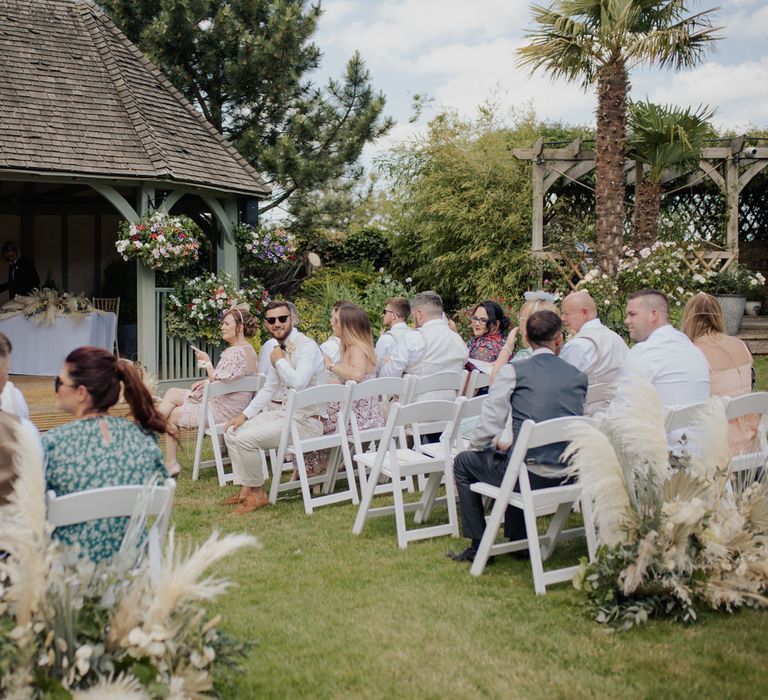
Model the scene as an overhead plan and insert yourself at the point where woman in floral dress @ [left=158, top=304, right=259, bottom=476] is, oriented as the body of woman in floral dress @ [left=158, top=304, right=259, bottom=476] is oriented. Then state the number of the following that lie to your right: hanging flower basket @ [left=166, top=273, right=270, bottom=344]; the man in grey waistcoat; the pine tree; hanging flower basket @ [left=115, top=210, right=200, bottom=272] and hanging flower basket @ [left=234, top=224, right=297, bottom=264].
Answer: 4

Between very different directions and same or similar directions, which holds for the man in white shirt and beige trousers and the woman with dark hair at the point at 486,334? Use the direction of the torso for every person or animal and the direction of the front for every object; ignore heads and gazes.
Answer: same or similar directions

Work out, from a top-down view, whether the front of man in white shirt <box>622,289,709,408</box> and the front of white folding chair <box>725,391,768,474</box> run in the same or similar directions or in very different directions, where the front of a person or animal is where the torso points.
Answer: same or similar directions

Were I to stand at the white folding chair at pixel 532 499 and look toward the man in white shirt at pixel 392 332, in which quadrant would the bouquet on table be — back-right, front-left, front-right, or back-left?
front-left

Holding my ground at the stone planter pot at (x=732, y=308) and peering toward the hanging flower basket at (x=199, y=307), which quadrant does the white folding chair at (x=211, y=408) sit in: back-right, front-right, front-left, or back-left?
front-left

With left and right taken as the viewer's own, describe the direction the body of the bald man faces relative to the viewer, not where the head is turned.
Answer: facing away from the viewer and to the left of the viewer

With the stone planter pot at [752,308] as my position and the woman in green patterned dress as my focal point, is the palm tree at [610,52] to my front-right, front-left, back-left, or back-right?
front-right

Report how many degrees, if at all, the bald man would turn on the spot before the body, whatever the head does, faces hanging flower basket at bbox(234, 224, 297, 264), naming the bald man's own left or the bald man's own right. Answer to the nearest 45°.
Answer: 0° — they already face it

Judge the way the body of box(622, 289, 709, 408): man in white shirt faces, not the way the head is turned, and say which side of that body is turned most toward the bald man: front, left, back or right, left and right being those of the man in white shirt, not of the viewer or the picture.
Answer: front

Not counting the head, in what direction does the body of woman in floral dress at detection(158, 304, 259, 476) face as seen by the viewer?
to the viewer's left

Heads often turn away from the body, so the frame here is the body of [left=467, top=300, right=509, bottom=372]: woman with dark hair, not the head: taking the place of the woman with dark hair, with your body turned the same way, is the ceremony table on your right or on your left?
on your right

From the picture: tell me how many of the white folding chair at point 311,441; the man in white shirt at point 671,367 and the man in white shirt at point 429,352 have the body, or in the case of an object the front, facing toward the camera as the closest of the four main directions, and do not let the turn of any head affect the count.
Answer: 0

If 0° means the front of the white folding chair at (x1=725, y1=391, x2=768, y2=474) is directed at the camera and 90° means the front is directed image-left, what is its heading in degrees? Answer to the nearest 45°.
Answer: approximately 135°

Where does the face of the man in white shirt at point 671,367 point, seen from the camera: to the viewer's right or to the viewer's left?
to the viewer's left

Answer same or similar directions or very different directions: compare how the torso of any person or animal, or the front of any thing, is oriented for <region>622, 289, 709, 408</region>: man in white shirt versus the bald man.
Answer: same or similar directions

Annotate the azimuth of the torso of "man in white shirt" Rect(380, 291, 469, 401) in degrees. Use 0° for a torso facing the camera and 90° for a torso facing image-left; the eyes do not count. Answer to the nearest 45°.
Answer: approximately 135°
